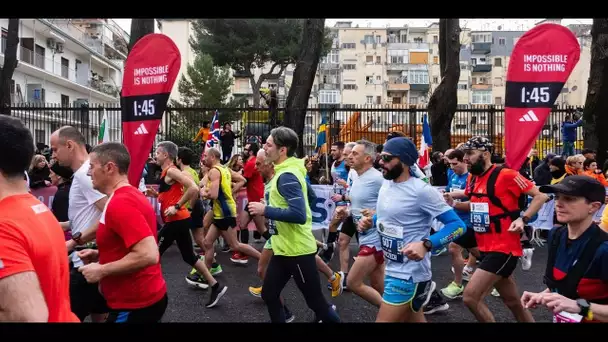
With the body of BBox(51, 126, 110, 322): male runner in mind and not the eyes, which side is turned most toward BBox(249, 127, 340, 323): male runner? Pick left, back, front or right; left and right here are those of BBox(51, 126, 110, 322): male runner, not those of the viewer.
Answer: back

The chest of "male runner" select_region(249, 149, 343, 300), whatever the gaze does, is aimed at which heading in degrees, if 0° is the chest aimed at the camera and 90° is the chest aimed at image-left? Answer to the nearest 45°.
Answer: approximately 90°

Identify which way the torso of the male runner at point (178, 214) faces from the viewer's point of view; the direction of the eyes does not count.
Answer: to the viewer's left

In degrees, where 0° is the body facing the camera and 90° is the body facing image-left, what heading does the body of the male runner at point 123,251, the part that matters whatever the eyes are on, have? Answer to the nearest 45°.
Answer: approximately 90°

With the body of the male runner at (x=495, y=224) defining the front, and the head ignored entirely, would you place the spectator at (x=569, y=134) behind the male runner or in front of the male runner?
behind

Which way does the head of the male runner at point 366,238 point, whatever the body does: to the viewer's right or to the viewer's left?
to the viewer's left

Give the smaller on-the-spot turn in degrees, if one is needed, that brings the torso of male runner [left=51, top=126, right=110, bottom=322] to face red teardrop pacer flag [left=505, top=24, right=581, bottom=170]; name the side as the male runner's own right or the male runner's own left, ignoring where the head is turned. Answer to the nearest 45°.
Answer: approximately 180°

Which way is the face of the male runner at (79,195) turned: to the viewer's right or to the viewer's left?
to the viewer's left

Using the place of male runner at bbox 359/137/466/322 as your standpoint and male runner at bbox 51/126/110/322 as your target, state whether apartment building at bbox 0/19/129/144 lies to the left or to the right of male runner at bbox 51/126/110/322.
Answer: right
